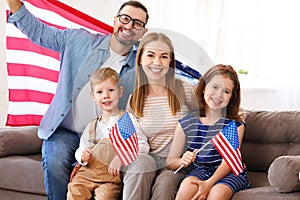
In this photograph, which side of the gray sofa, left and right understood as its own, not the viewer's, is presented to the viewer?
front

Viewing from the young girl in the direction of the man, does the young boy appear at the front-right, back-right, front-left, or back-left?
front-left

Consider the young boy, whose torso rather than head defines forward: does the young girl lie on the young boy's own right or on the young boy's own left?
on the young boy's own left

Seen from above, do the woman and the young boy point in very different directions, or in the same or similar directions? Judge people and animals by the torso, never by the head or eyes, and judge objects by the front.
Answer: same or similar directions

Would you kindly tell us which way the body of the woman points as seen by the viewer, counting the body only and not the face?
toward the camera

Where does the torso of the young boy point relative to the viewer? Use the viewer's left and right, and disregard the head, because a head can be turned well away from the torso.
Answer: facing the viewer

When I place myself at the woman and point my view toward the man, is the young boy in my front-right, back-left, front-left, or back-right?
front-left
